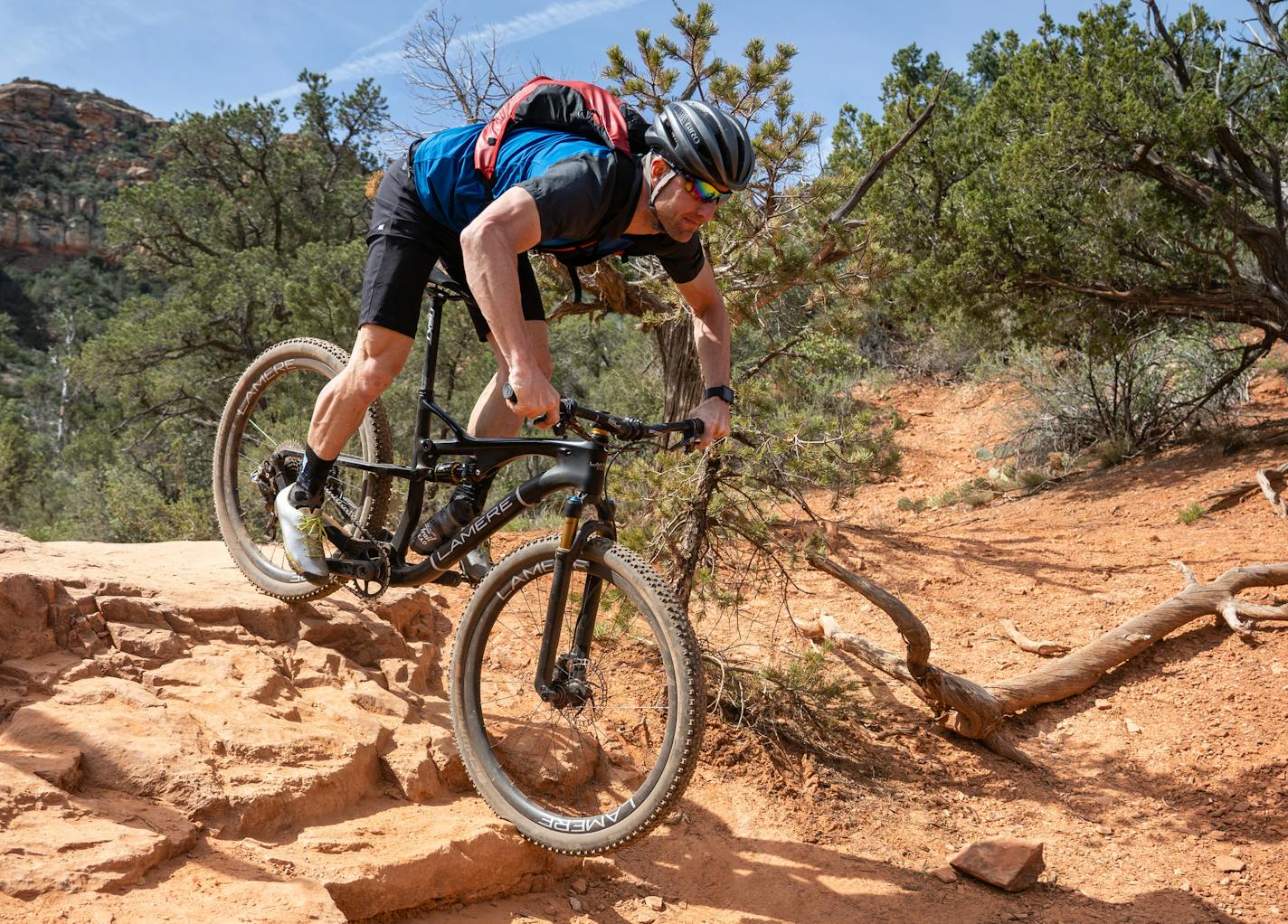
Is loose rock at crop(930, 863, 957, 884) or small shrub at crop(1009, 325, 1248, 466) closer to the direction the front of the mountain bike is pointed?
the loose rock

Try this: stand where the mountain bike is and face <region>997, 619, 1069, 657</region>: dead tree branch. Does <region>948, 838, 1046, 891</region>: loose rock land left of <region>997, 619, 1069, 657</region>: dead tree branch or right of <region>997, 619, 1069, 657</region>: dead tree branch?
right

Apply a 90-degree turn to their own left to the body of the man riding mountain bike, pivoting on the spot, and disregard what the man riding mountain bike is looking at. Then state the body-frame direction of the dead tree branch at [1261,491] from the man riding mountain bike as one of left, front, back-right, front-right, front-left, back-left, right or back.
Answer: front

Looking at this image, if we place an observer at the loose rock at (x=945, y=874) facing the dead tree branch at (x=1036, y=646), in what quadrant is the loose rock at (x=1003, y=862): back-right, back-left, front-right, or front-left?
front-right

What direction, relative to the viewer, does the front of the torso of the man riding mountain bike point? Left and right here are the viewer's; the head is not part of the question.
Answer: facing the viewer and to the right of the viewer

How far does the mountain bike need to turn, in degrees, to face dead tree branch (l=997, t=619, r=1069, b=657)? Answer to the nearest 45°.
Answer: approximately 90° to its left

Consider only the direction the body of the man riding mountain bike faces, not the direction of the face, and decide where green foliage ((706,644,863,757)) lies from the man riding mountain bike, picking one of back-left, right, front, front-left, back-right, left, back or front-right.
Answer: left

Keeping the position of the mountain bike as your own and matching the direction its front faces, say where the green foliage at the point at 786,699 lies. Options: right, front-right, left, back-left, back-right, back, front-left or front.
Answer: left

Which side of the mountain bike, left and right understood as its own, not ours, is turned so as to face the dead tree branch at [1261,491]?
left

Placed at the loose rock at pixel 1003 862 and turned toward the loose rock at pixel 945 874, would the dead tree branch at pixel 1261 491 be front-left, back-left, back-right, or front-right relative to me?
back-right
